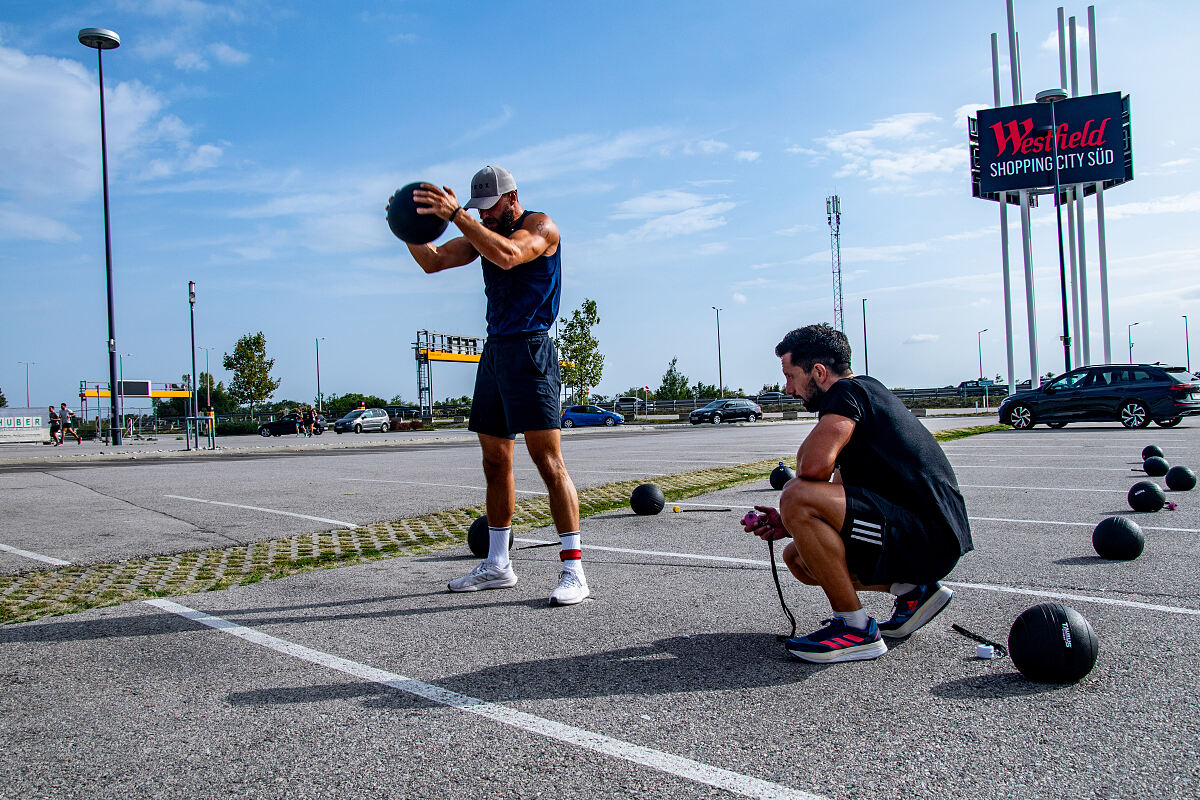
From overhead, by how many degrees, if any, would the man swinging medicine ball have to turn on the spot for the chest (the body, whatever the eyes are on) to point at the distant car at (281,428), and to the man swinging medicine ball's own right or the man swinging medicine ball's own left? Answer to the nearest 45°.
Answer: approximately 135° to the man swinging medicine ball's own right

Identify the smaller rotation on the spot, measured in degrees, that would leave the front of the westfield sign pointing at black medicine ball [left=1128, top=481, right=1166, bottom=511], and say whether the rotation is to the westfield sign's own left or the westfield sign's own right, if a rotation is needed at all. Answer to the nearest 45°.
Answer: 0° — it already faces it

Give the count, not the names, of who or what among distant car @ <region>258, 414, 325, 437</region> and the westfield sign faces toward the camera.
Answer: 1

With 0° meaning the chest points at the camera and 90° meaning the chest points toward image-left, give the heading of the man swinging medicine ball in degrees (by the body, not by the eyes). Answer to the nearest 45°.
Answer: approximately 45°

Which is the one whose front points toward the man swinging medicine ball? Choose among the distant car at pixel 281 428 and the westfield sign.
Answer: the westfield sign

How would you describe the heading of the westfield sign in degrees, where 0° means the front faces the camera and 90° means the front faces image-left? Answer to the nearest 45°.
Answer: approximately 0°

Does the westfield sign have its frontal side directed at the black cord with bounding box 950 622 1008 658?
yes

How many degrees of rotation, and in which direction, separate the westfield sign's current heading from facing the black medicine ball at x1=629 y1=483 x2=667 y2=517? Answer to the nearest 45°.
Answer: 0° — it already faces it

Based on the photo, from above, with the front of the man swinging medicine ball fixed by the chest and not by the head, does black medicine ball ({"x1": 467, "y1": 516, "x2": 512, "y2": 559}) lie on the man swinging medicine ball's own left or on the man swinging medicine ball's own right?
on the man swinging medicine ball's own right

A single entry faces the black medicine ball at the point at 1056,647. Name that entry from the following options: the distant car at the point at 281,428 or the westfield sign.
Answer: the westfield sign

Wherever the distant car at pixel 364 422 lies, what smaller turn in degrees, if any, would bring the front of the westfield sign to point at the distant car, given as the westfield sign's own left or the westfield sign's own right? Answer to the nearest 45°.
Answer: approximately 90° to the westfield sign's own right

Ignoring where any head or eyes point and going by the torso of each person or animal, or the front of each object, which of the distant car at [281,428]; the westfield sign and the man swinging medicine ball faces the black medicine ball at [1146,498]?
the westfield sign

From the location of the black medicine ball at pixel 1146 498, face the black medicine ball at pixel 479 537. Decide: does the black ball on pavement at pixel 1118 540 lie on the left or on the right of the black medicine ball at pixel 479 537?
left

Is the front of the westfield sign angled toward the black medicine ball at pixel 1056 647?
yes

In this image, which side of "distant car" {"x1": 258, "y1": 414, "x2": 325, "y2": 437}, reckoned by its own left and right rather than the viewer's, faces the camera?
left

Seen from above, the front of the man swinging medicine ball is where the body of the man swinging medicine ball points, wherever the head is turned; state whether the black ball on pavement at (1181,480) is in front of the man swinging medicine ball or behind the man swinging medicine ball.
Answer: behind
